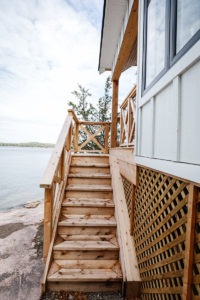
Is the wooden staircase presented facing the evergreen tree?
no

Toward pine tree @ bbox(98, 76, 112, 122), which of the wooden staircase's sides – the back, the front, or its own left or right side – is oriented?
back

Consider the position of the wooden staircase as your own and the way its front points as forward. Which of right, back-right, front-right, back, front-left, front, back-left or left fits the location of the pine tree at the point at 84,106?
back

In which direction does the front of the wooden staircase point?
toward the camera
